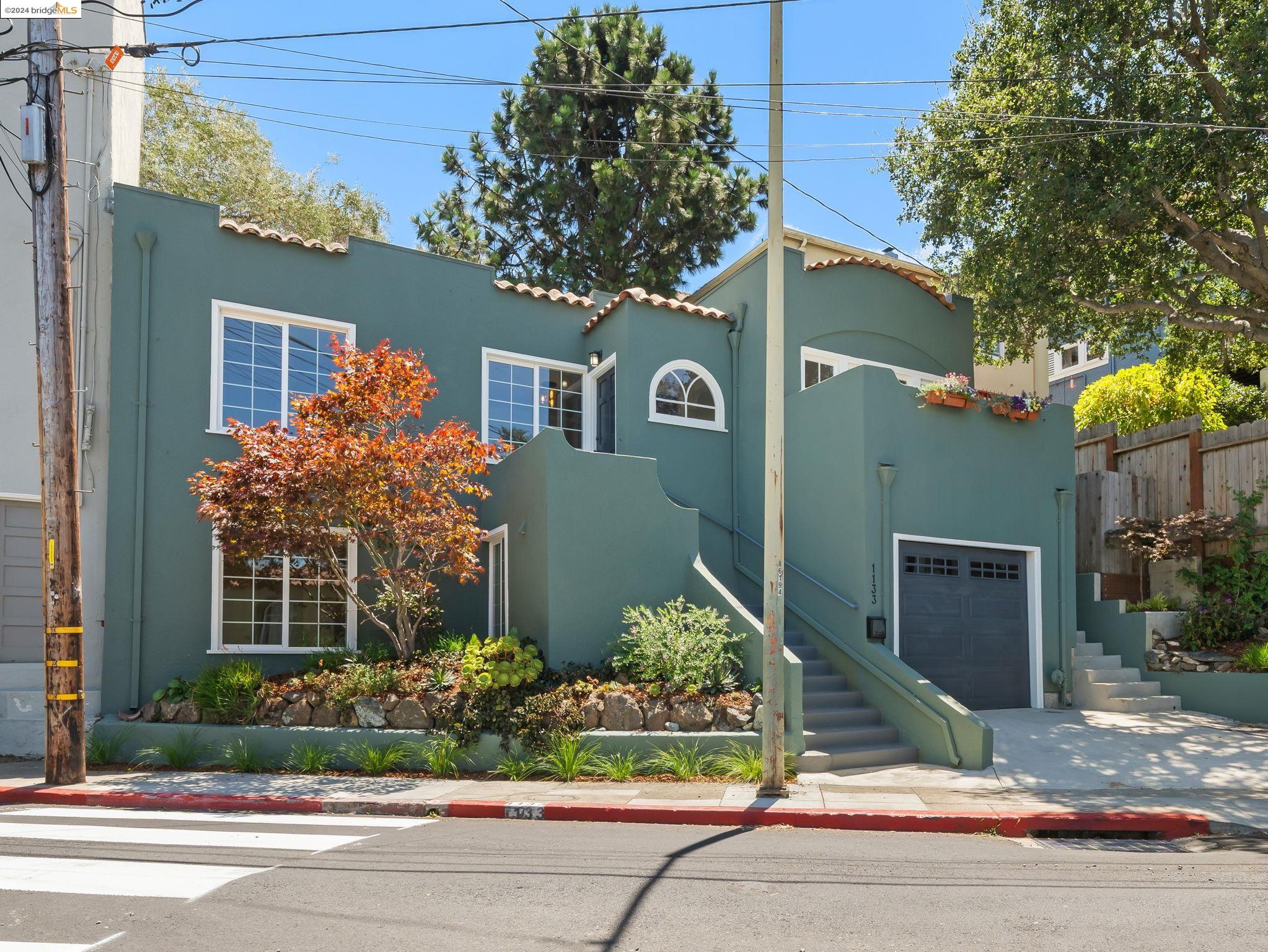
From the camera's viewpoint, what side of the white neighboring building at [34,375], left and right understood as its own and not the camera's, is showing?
front

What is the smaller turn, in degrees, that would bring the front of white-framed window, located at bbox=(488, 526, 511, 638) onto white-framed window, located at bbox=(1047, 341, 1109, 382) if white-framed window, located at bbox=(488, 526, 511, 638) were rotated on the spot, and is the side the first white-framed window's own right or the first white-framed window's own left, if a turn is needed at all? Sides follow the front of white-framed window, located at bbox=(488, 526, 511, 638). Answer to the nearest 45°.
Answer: approximately 180°

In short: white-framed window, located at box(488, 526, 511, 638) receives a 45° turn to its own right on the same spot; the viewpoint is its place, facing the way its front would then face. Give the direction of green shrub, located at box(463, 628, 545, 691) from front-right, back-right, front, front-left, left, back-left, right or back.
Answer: left

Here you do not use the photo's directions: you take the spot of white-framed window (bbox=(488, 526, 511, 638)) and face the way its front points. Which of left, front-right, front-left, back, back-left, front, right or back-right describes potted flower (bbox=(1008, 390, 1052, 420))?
back-left

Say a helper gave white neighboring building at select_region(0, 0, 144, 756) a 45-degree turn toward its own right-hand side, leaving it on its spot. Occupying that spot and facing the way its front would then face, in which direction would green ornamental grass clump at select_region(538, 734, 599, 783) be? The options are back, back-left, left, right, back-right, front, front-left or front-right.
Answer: left

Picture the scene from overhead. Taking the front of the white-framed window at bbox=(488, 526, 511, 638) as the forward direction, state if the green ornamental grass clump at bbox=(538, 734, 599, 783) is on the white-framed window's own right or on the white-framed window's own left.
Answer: on the white-framed window's own left

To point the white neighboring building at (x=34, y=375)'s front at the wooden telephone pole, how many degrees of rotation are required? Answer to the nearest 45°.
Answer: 0° — it already faces it

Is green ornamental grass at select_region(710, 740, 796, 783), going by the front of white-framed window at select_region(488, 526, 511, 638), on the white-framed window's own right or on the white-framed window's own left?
on the white-framed window's own left

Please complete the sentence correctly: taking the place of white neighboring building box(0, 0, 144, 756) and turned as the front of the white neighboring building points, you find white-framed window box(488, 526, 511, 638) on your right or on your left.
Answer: on your left

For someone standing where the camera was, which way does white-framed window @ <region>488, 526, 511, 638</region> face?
facing the viewer and to the left of the viewer

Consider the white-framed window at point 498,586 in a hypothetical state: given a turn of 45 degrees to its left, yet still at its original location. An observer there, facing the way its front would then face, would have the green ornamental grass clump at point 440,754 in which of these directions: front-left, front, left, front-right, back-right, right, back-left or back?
front

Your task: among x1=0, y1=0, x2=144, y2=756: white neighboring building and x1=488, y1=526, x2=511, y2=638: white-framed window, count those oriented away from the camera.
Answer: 0

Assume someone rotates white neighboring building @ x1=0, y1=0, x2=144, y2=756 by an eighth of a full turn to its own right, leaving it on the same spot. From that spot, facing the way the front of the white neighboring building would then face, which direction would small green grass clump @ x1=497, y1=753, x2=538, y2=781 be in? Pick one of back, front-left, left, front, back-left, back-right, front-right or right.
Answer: left

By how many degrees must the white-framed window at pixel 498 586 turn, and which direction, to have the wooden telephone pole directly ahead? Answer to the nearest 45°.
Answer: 0° — it already faces it
